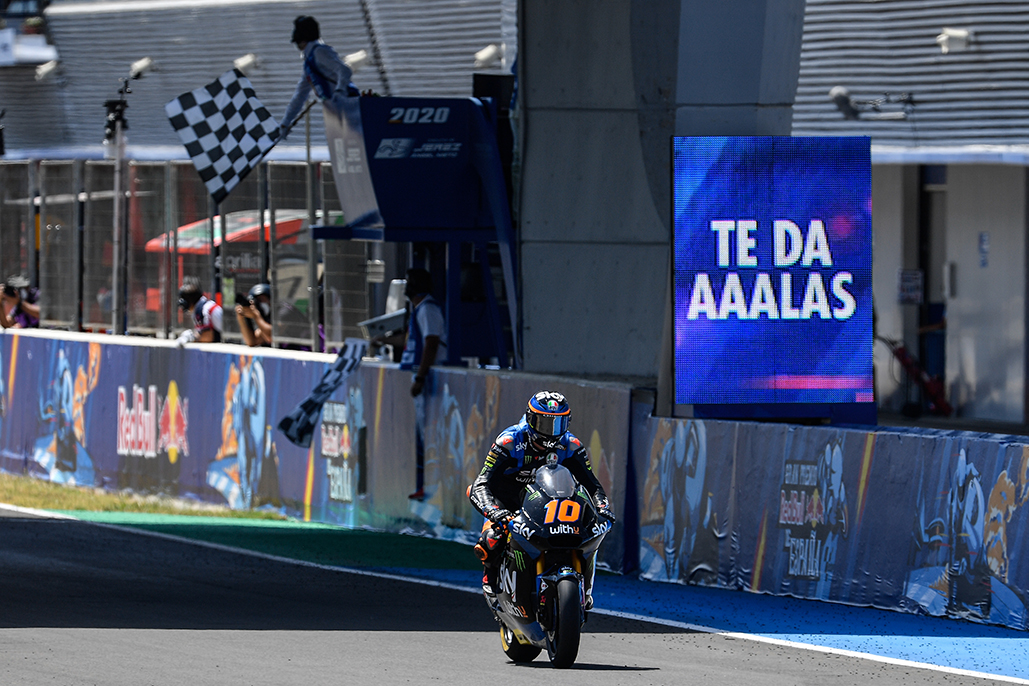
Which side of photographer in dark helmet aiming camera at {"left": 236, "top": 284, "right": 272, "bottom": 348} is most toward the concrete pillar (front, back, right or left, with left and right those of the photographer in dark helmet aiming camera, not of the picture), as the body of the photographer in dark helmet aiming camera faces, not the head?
left

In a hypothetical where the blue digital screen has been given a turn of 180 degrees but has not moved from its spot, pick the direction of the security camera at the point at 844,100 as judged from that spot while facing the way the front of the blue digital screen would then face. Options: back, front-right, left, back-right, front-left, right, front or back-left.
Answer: front

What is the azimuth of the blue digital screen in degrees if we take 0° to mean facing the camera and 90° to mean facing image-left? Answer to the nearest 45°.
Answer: approximately 0°

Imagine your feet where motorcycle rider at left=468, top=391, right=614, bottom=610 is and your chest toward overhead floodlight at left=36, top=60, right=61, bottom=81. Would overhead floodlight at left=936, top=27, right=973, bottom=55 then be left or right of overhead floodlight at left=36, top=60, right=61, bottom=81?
right

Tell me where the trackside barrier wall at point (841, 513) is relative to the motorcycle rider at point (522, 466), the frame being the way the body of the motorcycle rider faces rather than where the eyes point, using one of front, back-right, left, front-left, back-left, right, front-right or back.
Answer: back-left

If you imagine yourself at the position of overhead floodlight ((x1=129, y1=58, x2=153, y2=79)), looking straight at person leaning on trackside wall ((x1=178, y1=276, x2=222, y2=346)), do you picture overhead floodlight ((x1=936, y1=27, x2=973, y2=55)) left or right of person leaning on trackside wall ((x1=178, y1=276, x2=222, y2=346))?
left

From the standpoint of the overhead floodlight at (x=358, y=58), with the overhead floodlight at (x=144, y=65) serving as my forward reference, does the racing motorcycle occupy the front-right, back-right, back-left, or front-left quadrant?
back-left
